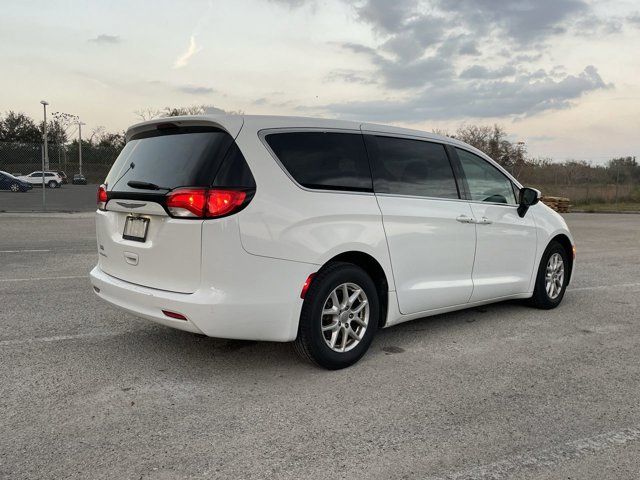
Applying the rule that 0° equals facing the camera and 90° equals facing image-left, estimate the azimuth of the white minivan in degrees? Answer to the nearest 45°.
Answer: approximately 225°

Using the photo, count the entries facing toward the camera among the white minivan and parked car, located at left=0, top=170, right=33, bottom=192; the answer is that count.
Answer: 0

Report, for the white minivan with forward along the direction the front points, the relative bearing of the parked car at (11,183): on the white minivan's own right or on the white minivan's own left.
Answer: on the white minivan's own left

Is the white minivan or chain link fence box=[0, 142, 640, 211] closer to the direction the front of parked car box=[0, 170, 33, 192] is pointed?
the chain link fence

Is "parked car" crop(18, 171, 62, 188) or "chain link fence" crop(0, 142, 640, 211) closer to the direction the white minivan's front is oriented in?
the chain link fence

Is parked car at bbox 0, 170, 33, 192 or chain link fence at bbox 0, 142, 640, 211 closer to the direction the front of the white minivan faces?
the chain link fence

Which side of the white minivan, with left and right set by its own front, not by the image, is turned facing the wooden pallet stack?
front
